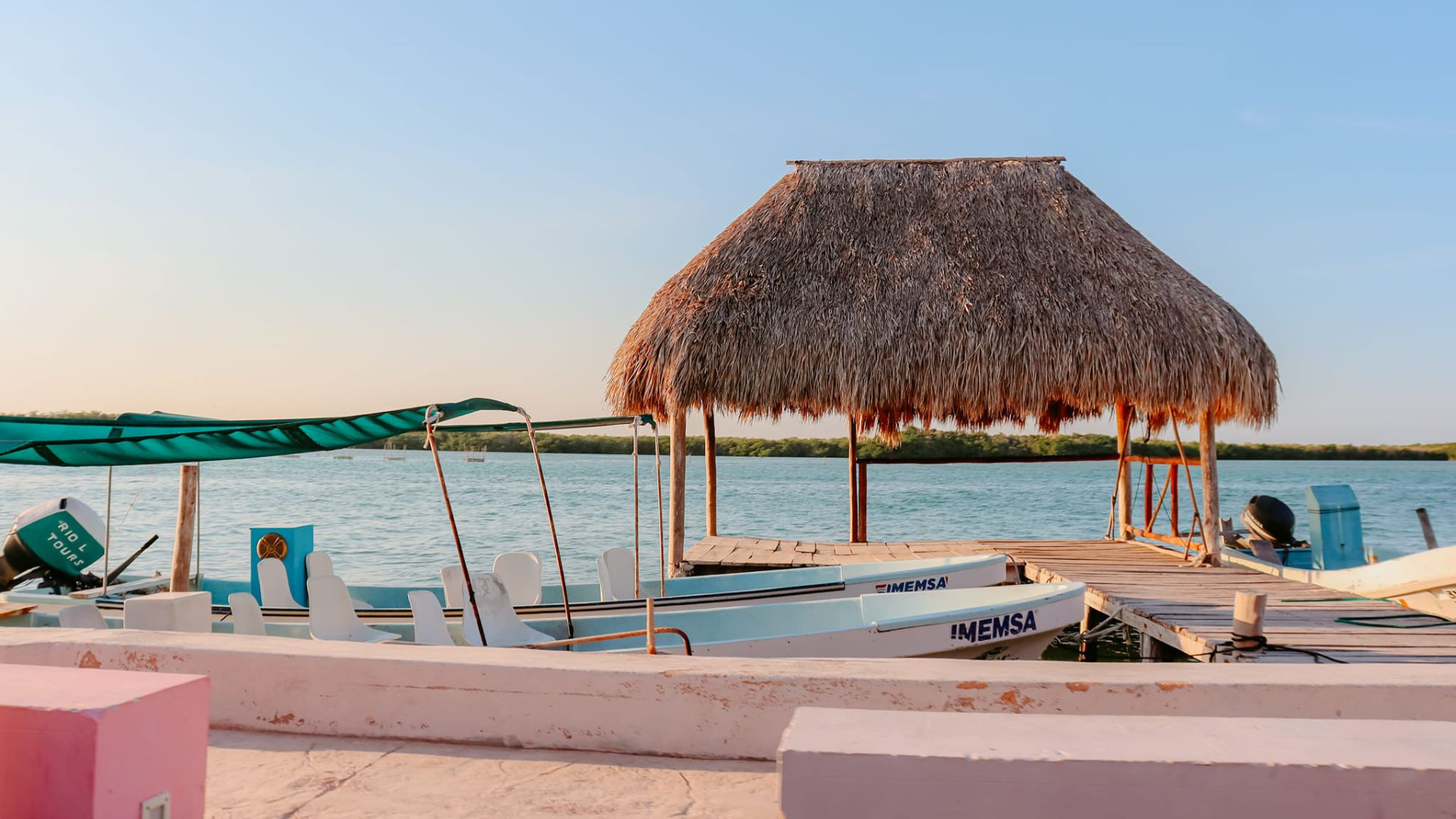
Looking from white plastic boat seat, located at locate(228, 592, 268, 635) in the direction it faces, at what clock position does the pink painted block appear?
The pink painted block is roughly at 3 o'clock from the white plastic boat seat.

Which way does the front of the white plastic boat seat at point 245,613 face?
to the viewer's right

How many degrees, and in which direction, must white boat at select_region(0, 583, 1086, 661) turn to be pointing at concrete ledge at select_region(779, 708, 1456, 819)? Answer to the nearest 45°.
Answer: approximately 90° to its right

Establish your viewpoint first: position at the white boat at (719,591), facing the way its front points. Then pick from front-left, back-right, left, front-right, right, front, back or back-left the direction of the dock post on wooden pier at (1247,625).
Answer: front-right

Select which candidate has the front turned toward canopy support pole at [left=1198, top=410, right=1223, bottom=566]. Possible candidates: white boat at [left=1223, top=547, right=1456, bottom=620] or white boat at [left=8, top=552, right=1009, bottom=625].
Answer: white boat at [left=8, top=552, right=1009, bottom=625]

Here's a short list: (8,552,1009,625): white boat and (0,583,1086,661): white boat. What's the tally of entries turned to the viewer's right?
2

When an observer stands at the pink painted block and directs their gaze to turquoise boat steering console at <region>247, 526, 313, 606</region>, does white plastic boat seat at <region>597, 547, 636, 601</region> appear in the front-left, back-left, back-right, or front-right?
front-right

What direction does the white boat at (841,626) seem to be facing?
to the viewer's right

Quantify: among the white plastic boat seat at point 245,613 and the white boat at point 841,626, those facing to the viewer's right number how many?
2

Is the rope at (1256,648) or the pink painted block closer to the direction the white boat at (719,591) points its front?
the rope

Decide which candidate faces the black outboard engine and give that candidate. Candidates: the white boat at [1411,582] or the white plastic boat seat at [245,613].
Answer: the white plastic boat seat

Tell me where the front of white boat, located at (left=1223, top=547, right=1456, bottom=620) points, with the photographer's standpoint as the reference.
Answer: facing the viewer and to the right of the viewer

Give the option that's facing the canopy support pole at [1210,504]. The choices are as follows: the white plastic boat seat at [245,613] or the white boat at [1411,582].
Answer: the white plastic boat seat

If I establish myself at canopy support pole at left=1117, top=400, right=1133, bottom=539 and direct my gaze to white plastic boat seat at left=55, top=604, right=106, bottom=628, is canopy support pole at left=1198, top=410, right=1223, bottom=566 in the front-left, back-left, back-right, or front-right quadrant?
front-left

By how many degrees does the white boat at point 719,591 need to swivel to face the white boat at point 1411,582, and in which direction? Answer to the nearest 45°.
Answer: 0° — it already faces it

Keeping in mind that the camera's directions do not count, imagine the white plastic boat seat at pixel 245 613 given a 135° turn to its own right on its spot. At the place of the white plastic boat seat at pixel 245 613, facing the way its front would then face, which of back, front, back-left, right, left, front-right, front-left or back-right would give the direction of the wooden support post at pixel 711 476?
back

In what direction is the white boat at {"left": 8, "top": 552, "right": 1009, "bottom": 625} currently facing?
to the viewer's right
